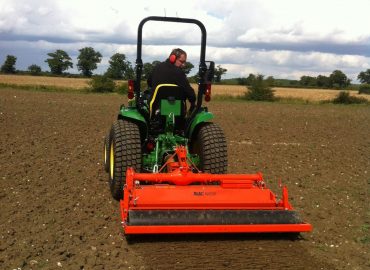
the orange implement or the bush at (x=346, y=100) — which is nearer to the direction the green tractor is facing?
the bush

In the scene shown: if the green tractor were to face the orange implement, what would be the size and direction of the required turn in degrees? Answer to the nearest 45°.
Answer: approximately 180°

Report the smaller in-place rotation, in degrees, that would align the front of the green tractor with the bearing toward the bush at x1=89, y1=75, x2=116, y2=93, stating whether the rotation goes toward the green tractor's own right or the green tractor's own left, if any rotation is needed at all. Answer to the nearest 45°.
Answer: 0° — it already faces it

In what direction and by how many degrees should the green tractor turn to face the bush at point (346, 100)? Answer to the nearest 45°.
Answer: approximately 45° to its right

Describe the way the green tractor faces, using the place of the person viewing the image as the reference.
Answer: facing away from the viewer
